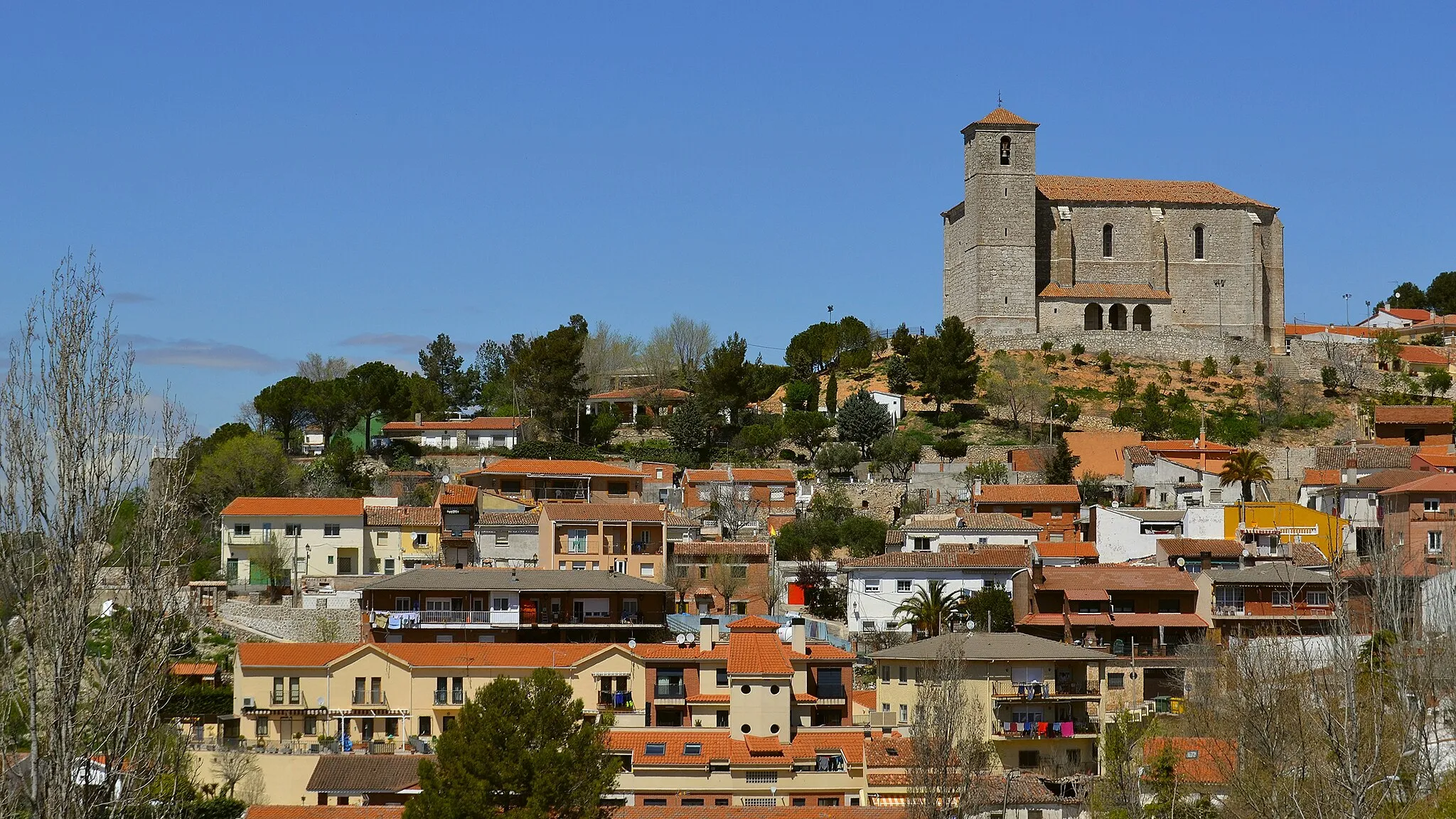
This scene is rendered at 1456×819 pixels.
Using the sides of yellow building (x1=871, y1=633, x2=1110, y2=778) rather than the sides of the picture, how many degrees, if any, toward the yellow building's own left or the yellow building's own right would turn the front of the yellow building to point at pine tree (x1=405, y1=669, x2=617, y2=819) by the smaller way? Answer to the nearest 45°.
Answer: approximately 45° to the yellow building's own right

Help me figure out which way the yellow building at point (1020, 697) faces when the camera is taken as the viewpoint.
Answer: facing the viewer
